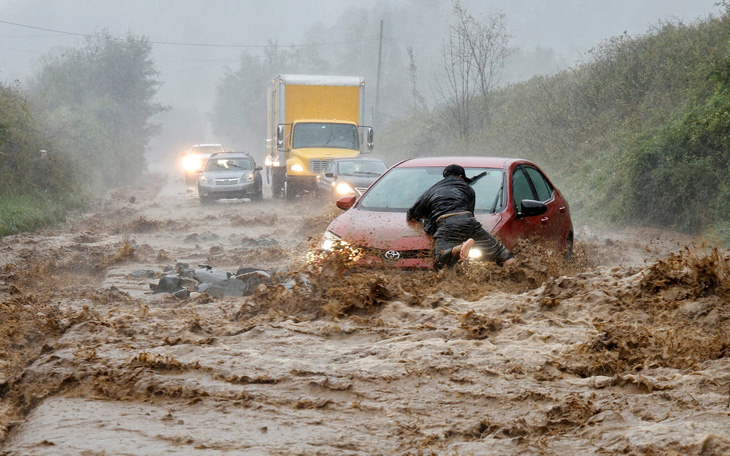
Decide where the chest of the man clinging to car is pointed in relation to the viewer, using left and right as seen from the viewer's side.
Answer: facing away from the viewer

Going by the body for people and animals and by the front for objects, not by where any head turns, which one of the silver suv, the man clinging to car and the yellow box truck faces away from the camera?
the man clinging to car

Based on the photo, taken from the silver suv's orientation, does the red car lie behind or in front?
in front

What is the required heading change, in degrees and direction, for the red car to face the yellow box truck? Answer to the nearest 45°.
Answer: approximately 135° to its right

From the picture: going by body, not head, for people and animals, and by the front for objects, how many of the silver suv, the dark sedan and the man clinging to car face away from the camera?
1

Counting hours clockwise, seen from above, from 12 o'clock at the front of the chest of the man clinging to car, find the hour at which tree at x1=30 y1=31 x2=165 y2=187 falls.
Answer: The tree is roughly at 11 o'clock from the man clinging to car.

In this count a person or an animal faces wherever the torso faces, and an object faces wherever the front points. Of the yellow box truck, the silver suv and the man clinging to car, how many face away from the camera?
1

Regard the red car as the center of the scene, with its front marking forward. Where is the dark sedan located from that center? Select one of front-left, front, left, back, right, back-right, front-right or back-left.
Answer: back-right
